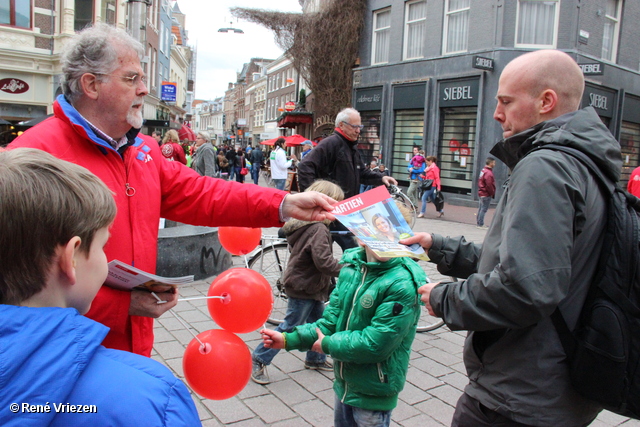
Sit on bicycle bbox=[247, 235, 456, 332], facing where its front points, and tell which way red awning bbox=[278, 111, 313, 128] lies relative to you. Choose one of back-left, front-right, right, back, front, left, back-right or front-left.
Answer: left

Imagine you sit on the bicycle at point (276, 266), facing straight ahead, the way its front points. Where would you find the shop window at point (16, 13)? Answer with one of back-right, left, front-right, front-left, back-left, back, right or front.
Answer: back-left

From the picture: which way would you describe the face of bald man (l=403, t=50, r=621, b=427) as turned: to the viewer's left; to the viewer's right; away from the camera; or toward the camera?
to the viewer's left

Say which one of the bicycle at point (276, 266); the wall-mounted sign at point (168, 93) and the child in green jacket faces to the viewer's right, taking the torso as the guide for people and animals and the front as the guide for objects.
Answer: the bicycle

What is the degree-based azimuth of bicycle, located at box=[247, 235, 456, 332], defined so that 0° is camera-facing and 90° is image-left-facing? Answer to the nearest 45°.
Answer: approximately 270°

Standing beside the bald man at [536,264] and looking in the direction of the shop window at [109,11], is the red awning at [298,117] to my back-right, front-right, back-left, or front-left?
front-right

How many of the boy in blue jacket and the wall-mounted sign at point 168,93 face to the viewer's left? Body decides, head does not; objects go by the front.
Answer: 0

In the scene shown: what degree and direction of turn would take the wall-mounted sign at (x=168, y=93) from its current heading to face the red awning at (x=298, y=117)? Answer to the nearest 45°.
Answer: approximately 45° to its left

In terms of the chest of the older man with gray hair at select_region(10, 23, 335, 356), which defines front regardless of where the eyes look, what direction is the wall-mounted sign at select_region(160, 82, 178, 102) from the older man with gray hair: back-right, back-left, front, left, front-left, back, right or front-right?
back-left

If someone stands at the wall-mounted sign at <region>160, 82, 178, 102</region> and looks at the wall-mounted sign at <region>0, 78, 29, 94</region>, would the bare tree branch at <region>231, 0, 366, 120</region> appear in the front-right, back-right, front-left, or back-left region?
front-left

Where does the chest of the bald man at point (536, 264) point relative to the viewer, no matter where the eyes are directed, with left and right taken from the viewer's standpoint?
facing to the left of the viewer

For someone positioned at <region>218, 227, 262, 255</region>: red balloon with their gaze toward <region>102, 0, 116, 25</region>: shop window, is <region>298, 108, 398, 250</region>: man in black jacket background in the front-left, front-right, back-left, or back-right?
front-right

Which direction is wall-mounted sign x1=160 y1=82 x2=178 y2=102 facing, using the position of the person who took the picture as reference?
facing the viewer

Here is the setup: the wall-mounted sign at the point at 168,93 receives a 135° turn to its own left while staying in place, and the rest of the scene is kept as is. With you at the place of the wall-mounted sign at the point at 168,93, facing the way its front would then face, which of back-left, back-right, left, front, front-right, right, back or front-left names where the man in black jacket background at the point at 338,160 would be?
back-right

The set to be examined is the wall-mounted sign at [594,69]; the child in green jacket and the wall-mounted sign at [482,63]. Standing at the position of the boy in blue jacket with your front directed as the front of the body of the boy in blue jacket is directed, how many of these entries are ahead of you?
3

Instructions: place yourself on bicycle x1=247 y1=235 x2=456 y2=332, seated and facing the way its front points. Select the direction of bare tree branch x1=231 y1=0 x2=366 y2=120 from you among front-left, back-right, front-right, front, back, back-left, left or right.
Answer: left
